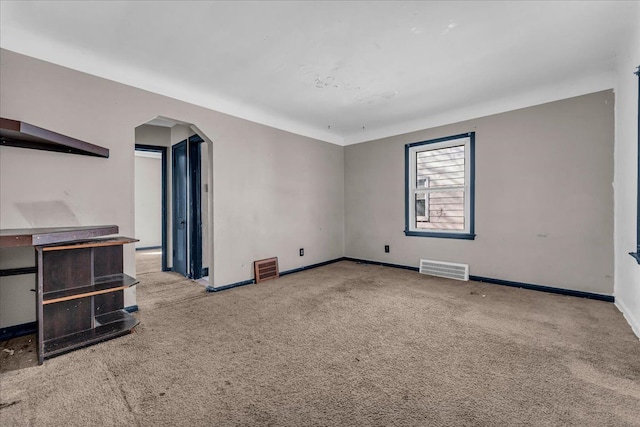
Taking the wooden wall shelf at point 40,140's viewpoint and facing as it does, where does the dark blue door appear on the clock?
The dark blue door is roughly at 9 o'clock from the wooden wall shelf.

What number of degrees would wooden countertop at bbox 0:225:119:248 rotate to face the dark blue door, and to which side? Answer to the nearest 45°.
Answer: approximately 90° to its left

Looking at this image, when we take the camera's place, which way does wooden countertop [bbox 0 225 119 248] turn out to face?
facing the viewer and to the right of the viewer

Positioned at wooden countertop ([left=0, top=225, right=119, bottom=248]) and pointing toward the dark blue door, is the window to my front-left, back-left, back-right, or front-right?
front-right

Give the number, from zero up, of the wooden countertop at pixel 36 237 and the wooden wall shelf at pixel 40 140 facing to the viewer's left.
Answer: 0

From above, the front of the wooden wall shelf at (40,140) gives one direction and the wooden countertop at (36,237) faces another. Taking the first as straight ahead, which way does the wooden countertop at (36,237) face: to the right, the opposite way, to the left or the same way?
the same way

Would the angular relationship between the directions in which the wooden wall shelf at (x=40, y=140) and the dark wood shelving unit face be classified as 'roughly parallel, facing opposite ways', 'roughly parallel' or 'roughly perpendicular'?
roughly parallel

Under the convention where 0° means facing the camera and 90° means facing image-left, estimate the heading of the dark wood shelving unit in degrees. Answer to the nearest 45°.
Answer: approximately 315°
